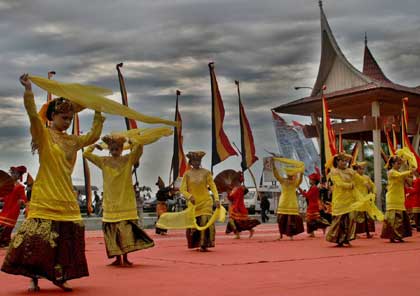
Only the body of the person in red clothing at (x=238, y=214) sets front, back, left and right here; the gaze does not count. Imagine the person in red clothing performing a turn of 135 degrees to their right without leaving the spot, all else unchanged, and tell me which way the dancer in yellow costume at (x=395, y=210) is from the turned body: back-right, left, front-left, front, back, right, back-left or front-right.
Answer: right

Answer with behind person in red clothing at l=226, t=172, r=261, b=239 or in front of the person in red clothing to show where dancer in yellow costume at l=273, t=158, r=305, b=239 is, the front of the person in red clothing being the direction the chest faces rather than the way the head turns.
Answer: behind

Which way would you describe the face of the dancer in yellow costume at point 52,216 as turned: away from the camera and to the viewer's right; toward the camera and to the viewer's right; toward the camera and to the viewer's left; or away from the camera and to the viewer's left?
toward the camera and to the viewer's right

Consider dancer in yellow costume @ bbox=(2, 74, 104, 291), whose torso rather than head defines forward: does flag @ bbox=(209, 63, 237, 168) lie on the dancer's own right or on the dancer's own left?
on the dancer's own left

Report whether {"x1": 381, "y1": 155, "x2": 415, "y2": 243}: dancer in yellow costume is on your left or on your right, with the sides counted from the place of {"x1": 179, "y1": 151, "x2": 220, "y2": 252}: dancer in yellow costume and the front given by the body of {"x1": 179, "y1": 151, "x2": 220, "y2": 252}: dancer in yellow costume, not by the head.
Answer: on your left

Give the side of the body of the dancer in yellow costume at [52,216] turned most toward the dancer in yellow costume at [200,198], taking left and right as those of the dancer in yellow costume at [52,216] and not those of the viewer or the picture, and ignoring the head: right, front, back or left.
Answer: left

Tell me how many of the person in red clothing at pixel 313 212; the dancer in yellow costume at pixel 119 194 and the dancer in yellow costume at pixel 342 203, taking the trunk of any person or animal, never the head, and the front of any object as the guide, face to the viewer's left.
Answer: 1

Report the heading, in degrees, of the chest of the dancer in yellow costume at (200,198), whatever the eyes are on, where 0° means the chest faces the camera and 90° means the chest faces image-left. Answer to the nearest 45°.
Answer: approximately 0°

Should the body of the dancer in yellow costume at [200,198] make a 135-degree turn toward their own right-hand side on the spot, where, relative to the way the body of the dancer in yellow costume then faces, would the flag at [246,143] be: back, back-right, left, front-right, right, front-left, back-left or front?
front-right
